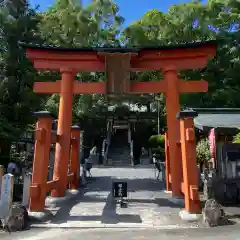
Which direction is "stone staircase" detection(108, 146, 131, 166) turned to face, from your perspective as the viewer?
facing the viewer

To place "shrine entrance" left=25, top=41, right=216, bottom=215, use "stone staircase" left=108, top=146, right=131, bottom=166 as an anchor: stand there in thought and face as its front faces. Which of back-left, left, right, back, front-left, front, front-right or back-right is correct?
front

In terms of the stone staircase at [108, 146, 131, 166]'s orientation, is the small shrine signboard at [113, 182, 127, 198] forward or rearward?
forward

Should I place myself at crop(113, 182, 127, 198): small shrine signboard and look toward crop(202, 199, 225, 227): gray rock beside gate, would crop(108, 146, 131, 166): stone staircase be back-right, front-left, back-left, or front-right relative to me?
back-left

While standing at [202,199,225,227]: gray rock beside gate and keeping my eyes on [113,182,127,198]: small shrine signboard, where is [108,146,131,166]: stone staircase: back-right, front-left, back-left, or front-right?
front-right

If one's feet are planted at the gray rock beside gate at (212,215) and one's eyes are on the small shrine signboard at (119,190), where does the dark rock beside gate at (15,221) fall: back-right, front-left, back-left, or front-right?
front-left

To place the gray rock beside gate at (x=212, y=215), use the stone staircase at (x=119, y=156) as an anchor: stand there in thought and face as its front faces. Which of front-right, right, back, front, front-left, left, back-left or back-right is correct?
front

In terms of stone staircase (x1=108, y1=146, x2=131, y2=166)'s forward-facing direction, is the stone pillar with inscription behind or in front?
in front

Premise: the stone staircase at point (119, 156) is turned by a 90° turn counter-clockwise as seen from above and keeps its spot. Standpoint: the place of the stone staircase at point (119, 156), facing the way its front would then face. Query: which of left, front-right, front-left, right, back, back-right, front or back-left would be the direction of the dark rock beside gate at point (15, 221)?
right

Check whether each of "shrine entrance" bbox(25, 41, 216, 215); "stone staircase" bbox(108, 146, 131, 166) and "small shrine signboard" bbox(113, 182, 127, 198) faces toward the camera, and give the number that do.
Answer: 3

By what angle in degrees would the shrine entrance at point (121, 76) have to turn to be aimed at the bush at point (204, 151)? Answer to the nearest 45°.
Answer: approximately 135° to its left

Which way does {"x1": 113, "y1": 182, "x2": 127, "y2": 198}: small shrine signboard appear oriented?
toward the camera
